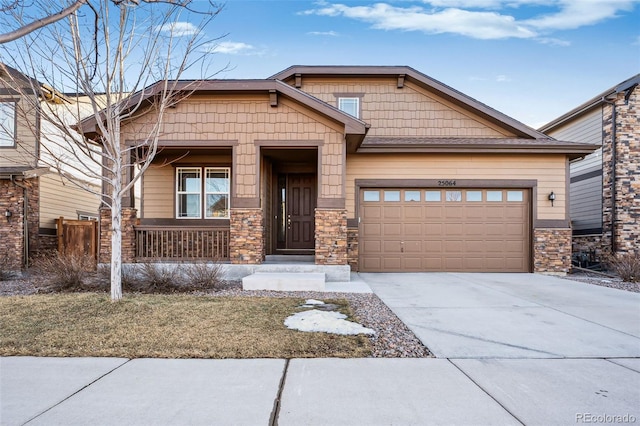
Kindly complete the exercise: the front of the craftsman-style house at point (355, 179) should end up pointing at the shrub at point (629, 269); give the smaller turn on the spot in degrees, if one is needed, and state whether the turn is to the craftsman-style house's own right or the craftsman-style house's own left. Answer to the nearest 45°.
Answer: approximately 90° to the craftsman-style house's own left

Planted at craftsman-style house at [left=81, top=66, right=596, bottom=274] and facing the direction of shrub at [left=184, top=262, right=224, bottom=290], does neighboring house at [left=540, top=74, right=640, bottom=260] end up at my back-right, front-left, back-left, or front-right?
back-left

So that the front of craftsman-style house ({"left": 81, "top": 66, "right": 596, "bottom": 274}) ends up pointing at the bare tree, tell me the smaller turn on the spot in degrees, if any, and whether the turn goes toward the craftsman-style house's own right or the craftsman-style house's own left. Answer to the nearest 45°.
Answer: approximately 45° to the craftsman-style house's own right

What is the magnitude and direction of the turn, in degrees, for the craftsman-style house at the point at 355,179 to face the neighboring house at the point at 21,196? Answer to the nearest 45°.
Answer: approximately 90° to its right

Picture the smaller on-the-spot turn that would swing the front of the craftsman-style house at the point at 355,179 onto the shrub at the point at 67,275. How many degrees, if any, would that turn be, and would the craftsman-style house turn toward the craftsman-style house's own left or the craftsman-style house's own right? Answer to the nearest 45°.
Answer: approximately 45° to the craftsman-style house's own right

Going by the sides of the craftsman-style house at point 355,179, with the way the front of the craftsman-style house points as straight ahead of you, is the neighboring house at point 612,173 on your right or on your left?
on your left

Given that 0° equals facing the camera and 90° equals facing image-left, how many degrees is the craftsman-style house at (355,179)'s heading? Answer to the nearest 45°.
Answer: approximately 0°
